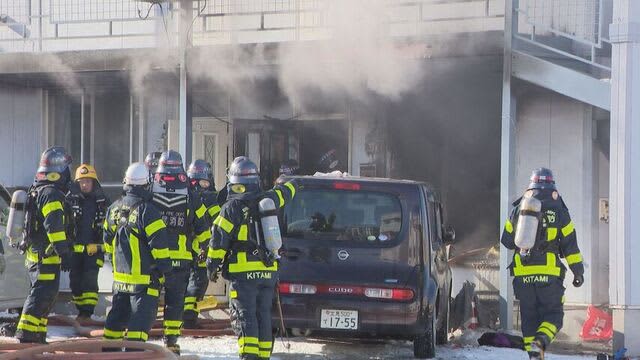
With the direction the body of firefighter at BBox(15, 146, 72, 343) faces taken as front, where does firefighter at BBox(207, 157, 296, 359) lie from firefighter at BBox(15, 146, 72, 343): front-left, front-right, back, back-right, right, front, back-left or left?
front-right

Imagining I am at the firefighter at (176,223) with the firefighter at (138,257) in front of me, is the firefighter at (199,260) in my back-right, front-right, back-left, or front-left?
back-right

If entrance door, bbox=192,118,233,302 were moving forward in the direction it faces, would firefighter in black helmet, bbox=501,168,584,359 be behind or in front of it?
in front

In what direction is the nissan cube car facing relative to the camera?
away from the camera

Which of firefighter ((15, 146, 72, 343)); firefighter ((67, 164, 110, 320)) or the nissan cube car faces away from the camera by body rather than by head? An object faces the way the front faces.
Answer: the nissan cube car

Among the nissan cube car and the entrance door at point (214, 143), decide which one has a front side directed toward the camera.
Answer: the entrance door

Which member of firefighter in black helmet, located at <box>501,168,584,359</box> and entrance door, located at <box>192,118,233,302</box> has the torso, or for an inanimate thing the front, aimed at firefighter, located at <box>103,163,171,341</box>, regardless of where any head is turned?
the entrance door

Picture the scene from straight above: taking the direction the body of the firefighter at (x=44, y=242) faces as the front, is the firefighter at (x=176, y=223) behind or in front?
in front

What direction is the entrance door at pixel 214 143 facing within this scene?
toward the camera

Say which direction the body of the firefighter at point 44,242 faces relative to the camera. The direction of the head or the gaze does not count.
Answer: to the viewer's right

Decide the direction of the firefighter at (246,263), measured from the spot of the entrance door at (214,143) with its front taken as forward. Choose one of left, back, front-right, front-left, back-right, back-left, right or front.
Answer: front

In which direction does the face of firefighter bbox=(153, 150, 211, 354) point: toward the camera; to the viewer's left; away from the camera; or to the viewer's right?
away from the camera

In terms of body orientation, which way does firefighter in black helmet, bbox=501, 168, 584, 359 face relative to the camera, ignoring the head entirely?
away from the camera

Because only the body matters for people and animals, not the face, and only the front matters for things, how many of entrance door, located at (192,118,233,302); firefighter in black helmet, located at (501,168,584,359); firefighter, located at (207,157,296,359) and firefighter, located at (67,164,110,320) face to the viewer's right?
0

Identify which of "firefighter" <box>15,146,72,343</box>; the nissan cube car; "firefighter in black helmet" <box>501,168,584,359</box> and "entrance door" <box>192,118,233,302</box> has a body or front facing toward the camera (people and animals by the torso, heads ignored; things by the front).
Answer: the entrance door

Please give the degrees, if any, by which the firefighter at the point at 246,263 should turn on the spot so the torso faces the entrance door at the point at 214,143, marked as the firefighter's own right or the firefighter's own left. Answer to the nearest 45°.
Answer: approximately 45° to the firefighter's own right

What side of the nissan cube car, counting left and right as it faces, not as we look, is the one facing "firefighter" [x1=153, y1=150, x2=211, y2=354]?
left
